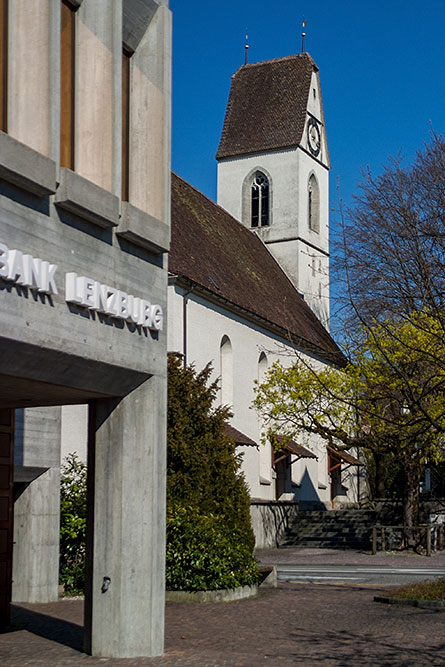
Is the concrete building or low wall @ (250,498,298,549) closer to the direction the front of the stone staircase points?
the concrete building

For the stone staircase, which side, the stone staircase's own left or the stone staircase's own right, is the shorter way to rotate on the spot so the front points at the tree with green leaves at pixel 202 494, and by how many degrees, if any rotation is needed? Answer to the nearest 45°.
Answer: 0° — it already faces it

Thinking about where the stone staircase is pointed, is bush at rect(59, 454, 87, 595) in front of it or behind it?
in front

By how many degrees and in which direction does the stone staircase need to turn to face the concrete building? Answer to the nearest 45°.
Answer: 0° — it already faces it

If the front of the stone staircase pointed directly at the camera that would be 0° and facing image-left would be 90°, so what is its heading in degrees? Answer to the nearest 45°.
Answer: approximately 0°

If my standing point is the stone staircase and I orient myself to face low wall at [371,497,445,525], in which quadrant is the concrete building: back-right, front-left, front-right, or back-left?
back-right
